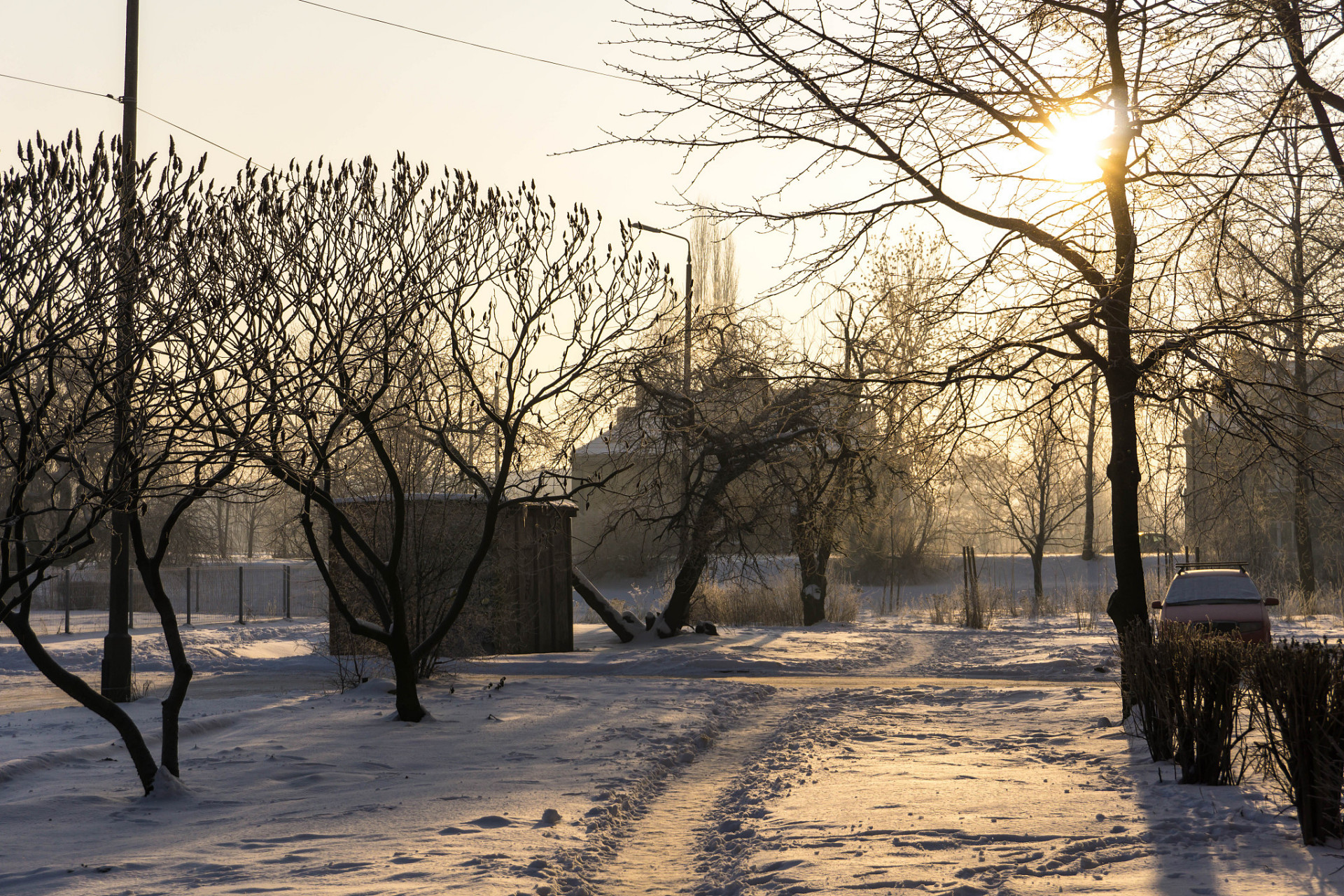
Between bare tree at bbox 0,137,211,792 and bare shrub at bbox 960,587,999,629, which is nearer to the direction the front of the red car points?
the bare tree

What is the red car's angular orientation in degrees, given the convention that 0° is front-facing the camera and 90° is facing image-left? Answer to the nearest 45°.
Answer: approximately 0°

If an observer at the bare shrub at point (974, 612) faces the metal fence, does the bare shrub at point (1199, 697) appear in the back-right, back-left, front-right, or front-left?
back-left

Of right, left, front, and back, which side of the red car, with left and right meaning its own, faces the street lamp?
right

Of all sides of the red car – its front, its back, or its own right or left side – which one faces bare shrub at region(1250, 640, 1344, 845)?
front

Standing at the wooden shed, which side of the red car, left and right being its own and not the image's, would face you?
right

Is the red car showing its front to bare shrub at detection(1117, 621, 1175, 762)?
yes
